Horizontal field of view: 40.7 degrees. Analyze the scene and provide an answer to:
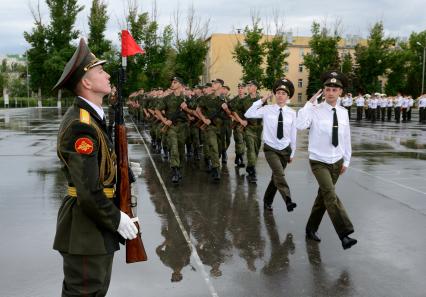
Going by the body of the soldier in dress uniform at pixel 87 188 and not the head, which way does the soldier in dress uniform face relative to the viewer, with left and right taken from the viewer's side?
facing to the right of the viewer

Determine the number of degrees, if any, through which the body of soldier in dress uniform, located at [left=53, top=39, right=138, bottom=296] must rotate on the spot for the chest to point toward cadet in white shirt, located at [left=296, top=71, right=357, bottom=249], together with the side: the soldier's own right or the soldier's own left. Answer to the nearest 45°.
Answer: approximately 45° to the soldier's own left

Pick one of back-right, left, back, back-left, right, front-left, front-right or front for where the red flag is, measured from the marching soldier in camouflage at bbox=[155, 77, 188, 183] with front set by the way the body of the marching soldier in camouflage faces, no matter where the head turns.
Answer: front-right

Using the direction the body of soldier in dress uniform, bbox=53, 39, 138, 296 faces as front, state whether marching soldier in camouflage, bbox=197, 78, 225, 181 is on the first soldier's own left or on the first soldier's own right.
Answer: on the first soldier's own left

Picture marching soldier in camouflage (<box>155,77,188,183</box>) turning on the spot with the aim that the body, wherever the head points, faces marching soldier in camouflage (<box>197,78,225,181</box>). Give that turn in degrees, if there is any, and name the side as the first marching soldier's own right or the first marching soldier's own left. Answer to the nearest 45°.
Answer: approximately 90° to the first marching soldier's own left

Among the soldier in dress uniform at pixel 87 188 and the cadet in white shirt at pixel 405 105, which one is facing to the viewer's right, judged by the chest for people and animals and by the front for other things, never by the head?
the soldier in dress uniform

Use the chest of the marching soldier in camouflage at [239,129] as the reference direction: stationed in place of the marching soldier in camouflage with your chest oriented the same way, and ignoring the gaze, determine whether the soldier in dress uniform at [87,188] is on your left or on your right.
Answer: on your right

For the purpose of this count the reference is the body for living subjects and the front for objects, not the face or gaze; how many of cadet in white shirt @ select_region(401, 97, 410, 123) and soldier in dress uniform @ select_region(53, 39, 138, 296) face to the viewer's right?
1

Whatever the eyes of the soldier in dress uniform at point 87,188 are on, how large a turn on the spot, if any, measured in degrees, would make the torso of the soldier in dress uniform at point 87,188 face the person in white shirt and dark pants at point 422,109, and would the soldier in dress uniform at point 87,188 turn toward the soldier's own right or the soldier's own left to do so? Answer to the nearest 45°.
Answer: approximately 45° to the soldier's own left

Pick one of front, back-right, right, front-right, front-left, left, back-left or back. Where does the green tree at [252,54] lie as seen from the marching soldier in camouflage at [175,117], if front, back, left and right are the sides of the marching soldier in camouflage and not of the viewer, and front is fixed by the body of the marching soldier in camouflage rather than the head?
back-left

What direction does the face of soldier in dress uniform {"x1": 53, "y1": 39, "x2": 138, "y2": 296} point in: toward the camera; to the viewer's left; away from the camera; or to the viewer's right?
to the viewer's right
